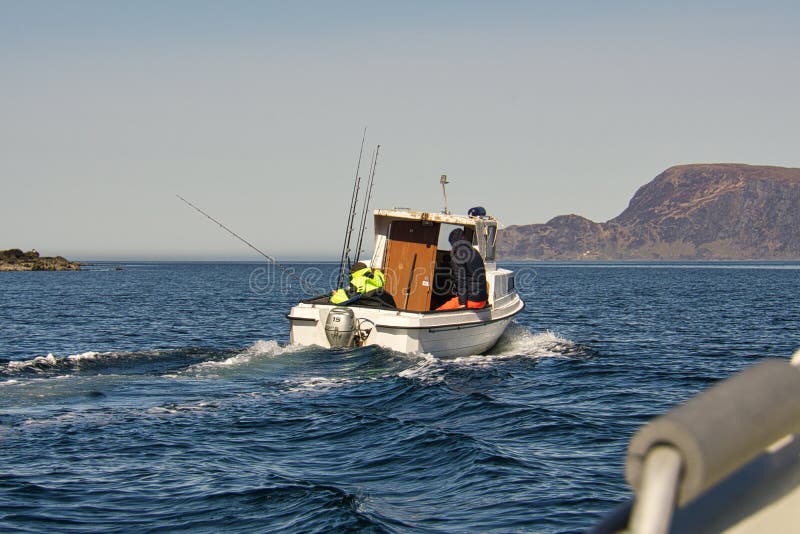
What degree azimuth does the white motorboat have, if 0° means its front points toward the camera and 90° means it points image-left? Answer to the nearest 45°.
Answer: approximately 225°
